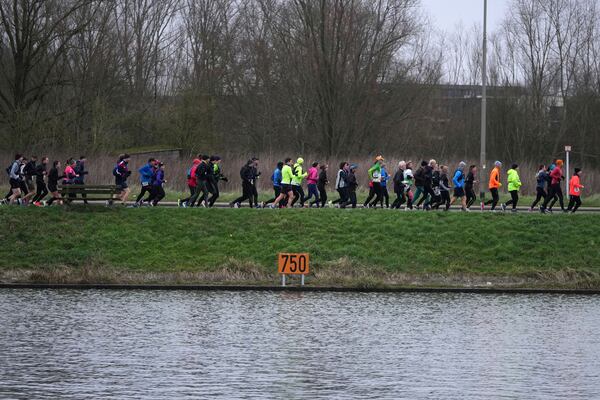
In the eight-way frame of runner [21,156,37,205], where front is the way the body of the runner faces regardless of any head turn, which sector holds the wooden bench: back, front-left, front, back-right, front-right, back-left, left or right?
front-right

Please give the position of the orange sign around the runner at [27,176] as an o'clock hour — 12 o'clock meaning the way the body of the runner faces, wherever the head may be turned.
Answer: The orange sign is roughly at 2 o'clock from the runner.

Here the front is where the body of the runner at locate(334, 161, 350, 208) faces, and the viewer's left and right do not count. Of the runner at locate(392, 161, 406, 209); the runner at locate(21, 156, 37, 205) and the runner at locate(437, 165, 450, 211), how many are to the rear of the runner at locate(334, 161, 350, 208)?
1

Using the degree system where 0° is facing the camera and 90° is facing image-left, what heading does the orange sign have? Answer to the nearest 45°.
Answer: approximately 0°

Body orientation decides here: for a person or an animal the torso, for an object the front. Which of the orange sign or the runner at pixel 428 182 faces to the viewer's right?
the runner

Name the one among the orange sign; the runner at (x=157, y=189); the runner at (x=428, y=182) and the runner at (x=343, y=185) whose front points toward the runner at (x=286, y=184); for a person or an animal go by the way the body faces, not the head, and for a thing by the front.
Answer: the runner at (x=157, y=189)

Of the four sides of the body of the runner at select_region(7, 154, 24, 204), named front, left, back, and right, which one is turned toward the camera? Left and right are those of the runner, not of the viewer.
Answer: right

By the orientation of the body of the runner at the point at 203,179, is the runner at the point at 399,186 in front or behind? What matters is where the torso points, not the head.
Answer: in front
